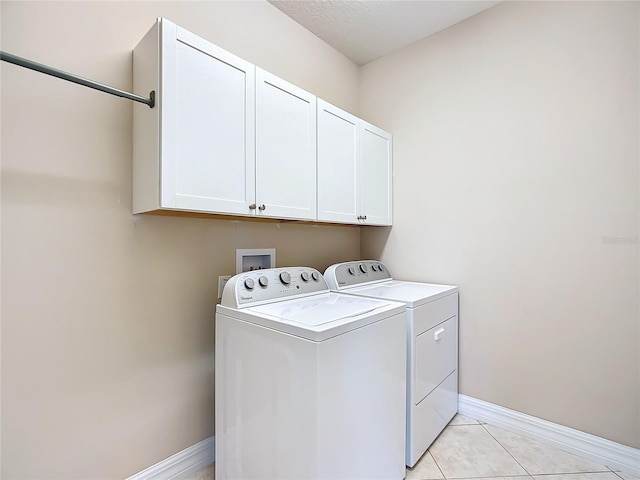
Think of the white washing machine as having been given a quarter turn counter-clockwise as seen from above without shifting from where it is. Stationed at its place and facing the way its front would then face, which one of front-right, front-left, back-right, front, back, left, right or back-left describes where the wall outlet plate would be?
left

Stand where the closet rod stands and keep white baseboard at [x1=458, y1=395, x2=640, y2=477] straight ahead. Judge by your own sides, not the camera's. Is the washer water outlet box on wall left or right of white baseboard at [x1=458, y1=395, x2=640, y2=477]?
left

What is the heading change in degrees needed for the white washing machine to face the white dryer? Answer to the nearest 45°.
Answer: approximately 90° to its left

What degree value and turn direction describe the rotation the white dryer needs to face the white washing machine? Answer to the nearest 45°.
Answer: approximately 90° to its right

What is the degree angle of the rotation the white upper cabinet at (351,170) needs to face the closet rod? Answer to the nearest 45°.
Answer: approximately 90° to its right
